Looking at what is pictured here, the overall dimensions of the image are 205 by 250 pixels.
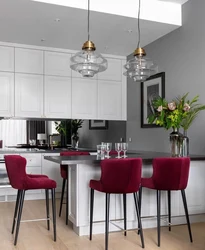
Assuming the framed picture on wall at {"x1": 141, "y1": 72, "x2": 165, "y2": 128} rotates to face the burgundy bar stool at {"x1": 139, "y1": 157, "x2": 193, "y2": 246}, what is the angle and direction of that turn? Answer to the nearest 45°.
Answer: approximately 45° to its left

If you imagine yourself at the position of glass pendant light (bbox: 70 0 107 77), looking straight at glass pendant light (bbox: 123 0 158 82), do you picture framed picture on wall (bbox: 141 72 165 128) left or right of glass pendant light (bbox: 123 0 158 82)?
left

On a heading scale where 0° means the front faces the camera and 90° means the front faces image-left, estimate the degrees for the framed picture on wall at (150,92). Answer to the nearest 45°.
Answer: approximately 45°

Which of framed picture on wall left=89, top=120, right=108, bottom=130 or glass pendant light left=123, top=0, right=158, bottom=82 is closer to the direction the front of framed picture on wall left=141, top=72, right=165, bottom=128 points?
the glass pendant light

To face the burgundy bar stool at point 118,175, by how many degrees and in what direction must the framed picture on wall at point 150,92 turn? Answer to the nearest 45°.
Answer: approximately 45° to its left

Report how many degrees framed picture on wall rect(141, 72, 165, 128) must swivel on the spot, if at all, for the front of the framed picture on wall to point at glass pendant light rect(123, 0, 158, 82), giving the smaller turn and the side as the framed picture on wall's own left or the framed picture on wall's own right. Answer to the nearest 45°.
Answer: approximately 45° to the framed picture on wall's own left

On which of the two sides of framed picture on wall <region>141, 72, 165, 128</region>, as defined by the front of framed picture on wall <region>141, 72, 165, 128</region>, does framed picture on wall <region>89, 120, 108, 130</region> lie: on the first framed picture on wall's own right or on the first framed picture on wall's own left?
on the first framed picture on wall's own right

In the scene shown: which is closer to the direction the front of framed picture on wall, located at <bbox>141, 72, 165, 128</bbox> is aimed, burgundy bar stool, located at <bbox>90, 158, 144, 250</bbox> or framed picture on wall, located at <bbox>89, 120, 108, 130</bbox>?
the burgundy bar stool

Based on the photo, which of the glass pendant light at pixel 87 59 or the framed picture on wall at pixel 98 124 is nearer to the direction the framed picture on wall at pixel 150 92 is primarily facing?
the glass pendant light
